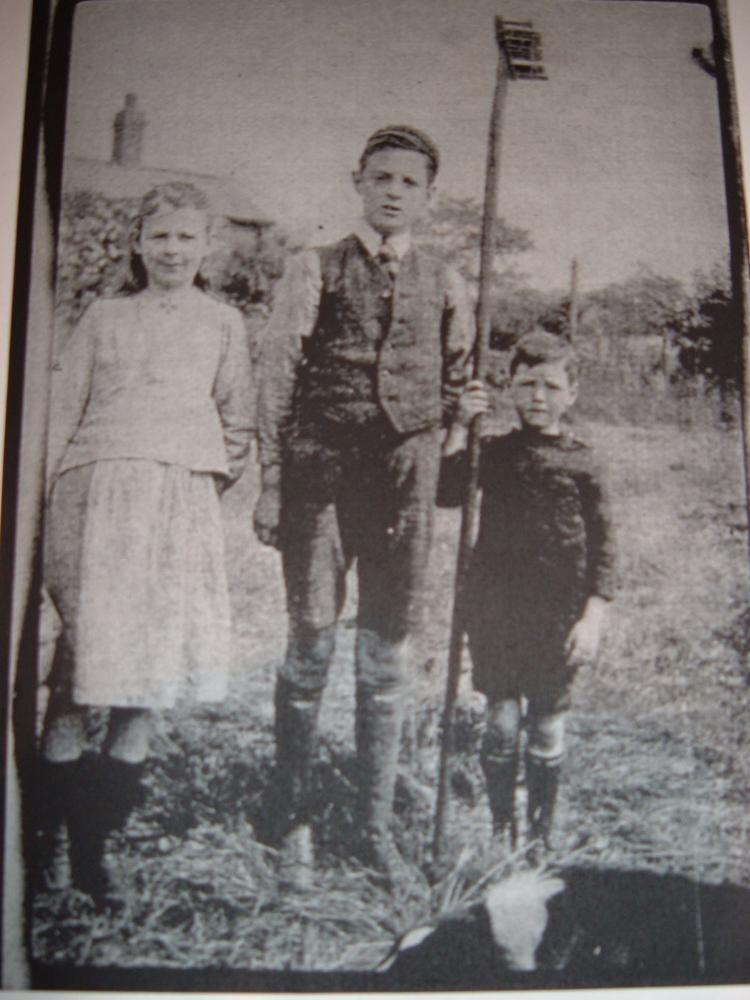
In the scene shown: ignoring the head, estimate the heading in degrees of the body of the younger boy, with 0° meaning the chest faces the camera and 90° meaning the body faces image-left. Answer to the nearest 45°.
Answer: approximately 0°

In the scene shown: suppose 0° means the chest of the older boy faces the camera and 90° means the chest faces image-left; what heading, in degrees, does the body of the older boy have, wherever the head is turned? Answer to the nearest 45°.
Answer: approximately 0°

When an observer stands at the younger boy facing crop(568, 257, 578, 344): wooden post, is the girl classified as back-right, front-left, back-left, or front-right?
back-left

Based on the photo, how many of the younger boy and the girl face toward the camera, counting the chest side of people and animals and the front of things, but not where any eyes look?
2

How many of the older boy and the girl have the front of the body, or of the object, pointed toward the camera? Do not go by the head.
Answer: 2
